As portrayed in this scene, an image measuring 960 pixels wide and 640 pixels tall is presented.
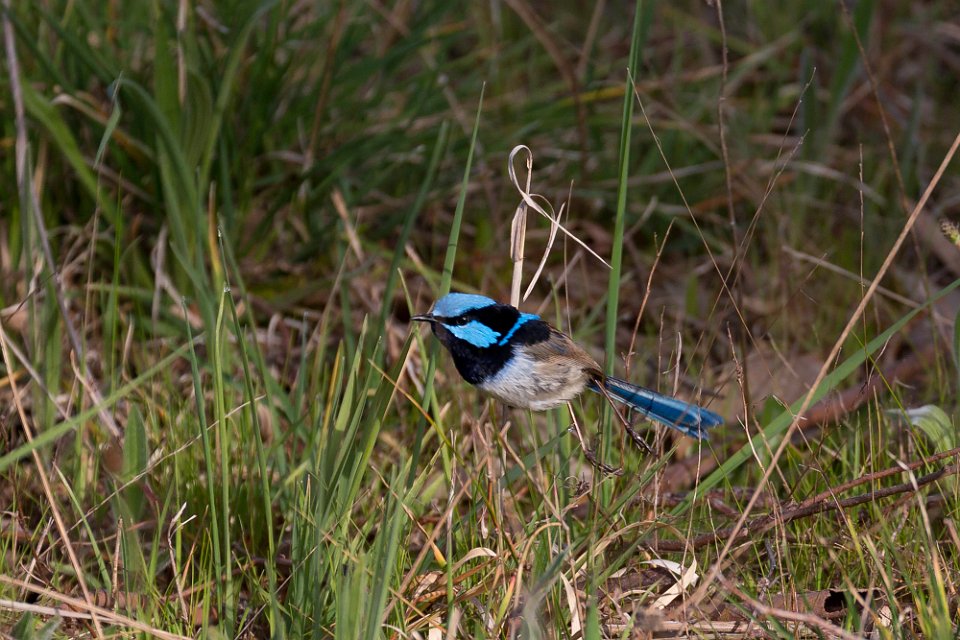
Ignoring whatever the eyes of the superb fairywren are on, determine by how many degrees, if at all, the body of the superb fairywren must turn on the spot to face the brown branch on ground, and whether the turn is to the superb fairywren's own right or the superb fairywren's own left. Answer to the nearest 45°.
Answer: approximately 180°

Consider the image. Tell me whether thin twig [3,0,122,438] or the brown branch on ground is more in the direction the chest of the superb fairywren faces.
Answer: the thin twig

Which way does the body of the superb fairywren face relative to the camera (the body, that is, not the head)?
to the viewer's left

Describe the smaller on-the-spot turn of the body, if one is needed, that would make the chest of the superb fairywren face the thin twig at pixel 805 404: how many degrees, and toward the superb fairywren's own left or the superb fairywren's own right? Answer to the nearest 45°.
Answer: approximately 135° to the superb fairywren's own left

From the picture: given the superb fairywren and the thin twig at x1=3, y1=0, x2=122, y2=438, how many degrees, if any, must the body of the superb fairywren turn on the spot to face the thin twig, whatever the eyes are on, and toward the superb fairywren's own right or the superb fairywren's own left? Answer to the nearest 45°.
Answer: approximately 45° to the superb fairywren's own right
